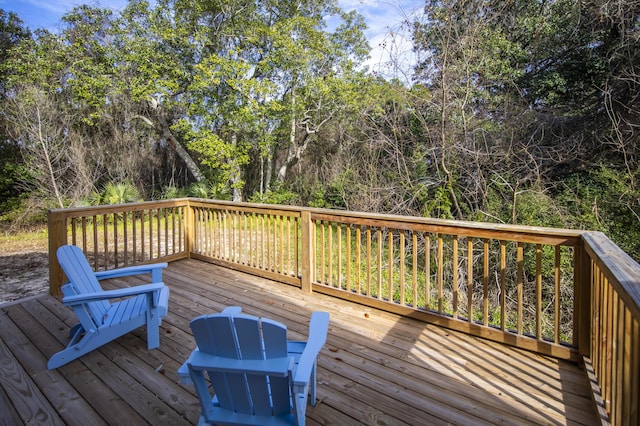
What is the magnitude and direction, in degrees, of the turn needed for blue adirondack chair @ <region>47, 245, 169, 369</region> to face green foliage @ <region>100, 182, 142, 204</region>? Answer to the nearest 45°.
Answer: approximately 90° to its left

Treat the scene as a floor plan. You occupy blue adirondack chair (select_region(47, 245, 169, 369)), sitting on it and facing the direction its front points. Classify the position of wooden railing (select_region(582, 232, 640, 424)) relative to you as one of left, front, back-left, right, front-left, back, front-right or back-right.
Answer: front-right

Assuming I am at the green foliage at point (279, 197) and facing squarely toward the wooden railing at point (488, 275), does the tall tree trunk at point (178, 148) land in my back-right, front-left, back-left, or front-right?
back-right

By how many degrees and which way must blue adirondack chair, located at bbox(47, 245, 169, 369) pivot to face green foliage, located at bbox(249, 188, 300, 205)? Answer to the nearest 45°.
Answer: approximately 45° to its left

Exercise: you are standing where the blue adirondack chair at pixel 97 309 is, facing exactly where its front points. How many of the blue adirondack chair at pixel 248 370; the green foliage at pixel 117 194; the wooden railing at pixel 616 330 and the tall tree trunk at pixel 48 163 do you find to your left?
2

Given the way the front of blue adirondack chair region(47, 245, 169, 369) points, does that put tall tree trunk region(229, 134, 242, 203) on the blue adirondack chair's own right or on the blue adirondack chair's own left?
on the blue adirondack chair's own left

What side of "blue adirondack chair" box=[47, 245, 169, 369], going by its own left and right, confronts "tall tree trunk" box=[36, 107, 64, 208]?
left

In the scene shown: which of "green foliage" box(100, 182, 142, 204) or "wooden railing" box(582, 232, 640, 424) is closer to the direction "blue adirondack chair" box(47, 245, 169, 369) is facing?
the wooden railing

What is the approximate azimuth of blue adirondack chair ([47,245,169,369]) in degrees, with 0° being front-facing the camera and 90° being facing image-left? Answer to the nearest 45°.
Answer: approximately 270°
